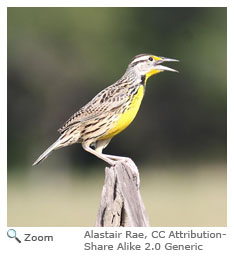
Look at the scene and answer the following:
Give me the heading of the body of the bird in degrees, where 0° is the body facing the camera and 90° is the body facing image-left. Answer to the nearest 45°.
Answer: approximately 270°
